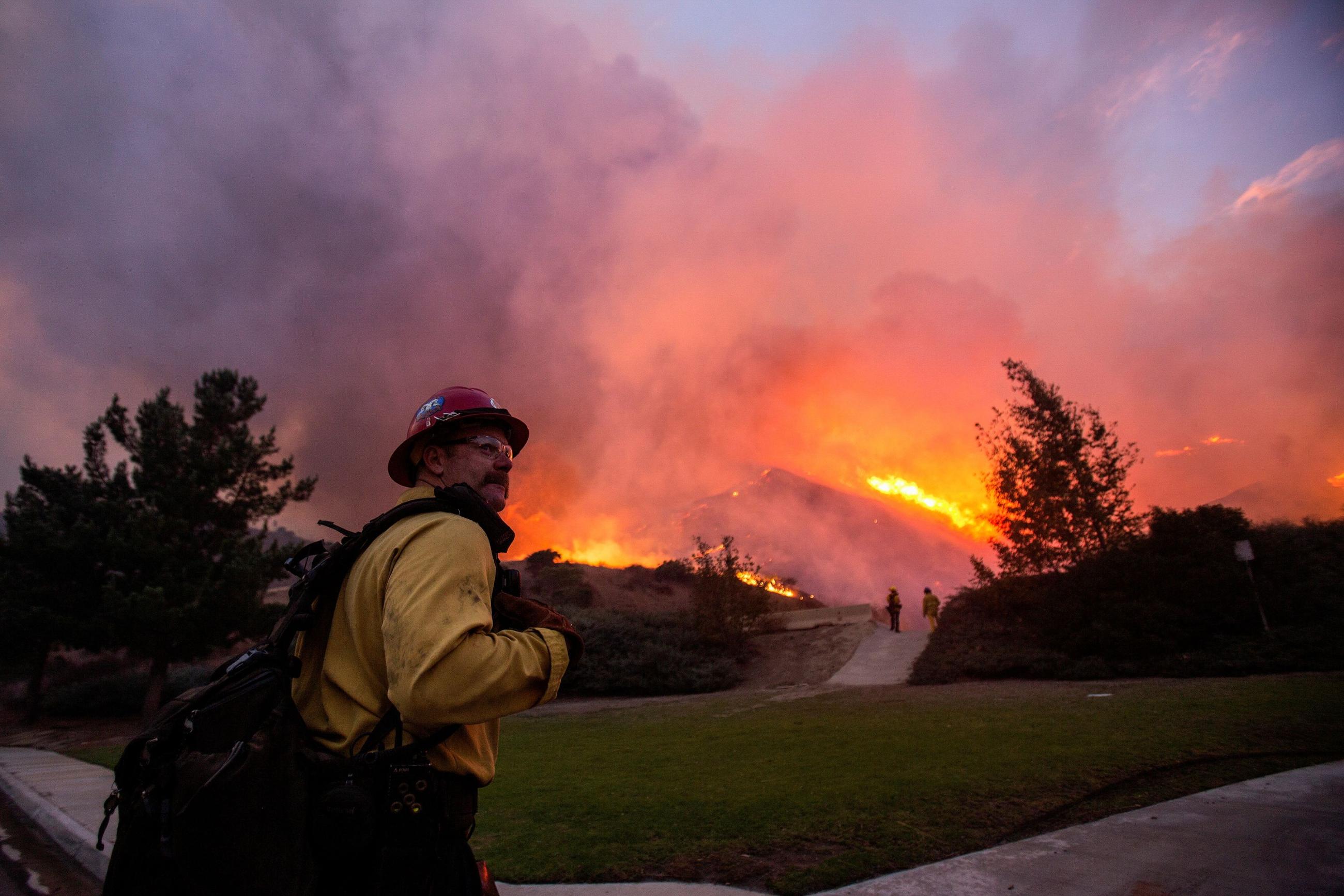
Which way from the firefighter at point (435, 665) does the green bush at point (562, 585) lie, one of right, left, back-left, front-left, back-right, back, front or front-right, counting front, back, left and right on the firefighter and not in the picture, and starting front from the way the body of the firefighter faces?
left

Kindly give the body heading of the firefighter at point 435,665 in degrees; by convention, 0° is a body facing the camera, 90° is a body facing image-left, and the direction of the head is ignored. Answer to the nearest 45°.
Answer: approximately 270°

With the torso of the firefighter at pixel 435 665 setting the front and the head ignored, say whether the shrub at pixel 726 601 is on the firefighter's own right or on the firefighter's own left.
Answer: on the firefighter's own left

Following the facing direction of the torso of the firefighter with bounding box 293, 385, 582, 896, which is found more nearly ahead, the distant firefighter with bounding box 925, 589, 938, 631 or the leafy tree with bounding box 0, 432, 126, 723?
the distant firefighter

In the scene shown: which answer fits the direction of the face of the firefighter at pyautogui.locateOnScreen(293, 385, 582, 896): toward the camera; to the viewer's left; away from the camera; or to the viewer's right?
to the viewer's right

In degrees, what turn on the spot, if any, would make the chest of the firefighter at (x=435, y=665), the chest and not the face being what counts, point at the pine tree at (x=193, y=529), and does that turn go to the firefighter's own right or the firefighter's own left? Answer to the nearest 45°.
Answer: approximately 90° to the firefighter's own left

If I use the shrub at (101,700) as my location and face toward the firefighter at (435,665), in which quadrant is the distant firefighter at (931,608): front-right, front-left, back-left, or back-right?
back-left

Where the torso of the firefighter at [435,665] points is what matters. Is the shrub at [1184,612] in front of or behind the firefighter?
in front

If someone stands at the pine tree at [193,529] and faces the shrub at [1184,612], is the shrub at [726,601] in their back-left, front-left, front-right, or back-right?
front-left
